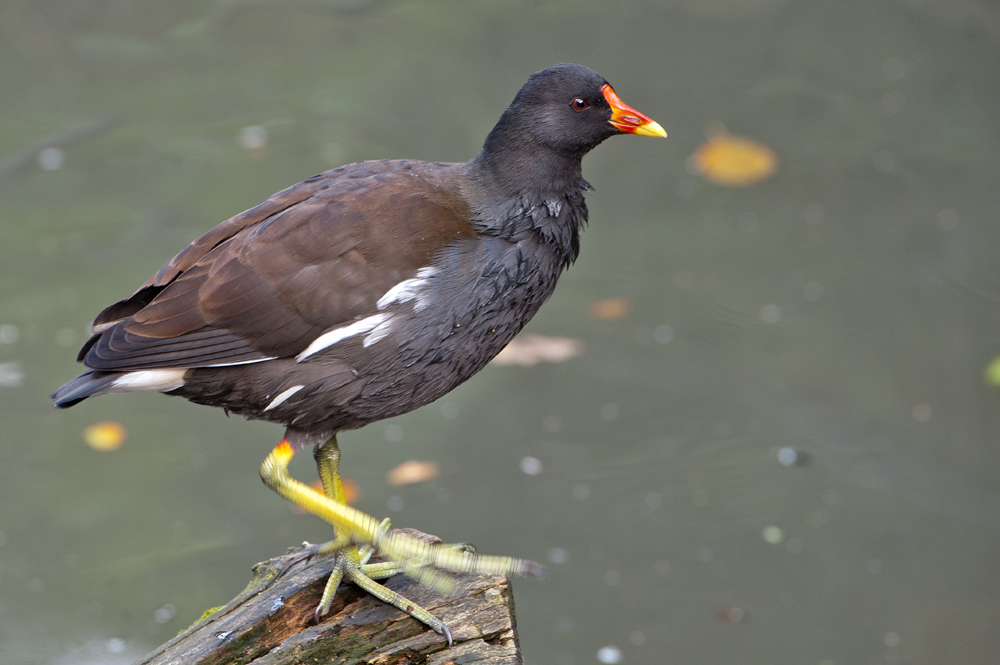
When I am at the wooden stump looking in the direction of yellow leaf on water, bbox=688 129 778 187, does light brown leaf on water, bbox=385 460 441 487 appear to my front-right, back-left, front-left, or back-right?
front-left

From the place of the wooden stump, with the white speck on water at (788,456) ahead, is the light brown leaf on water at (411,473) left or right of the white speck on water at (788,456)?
left

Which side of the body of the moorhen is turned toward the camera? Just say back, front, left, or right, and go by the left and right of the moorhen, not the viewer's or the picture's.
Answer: right

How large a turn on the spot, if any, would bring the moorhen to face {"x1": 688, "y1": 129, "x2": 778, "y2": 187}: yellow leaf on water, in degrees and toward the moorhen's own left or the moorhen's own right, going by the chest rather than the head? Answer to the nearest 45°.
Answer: approximately 45° to the moorhen's own left

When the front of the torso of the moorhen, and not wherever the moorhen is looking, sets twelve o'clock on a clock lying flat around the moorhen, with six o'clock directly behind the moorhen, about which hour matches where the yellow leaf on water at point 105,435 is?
The yellow leaf on water is roughly at 8 o'clock from the moorhen.

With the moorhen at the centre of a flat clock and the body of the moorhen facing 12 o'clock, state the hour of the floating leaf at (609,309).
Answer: The floating leaf is roughly at 10 o'clock from the moorhen.

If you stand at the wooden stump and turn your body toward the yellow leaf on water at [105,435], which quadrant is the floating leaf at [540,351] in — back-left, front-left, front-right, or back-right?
front-right

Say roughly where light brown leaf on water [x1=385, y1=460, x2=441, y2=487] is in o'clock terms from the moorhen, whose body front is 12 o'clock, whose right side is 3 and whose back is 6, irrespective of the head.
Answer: The light brown leaf on water is roughly at 9 o'clock from the moorhen.

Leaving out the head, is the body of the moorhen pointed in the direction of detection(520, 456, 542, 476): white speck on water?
no
